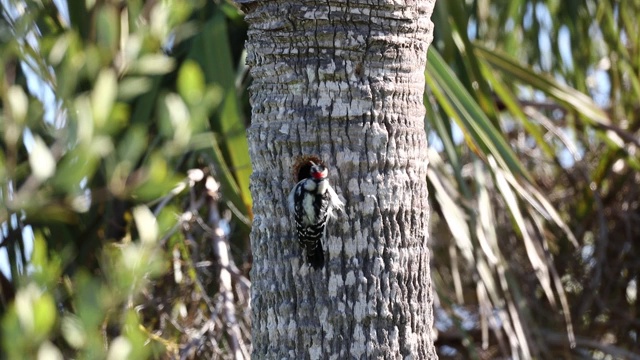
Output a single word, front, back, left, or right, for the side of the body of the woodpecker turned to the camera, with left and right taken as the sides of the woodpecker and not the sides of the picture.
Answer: back
